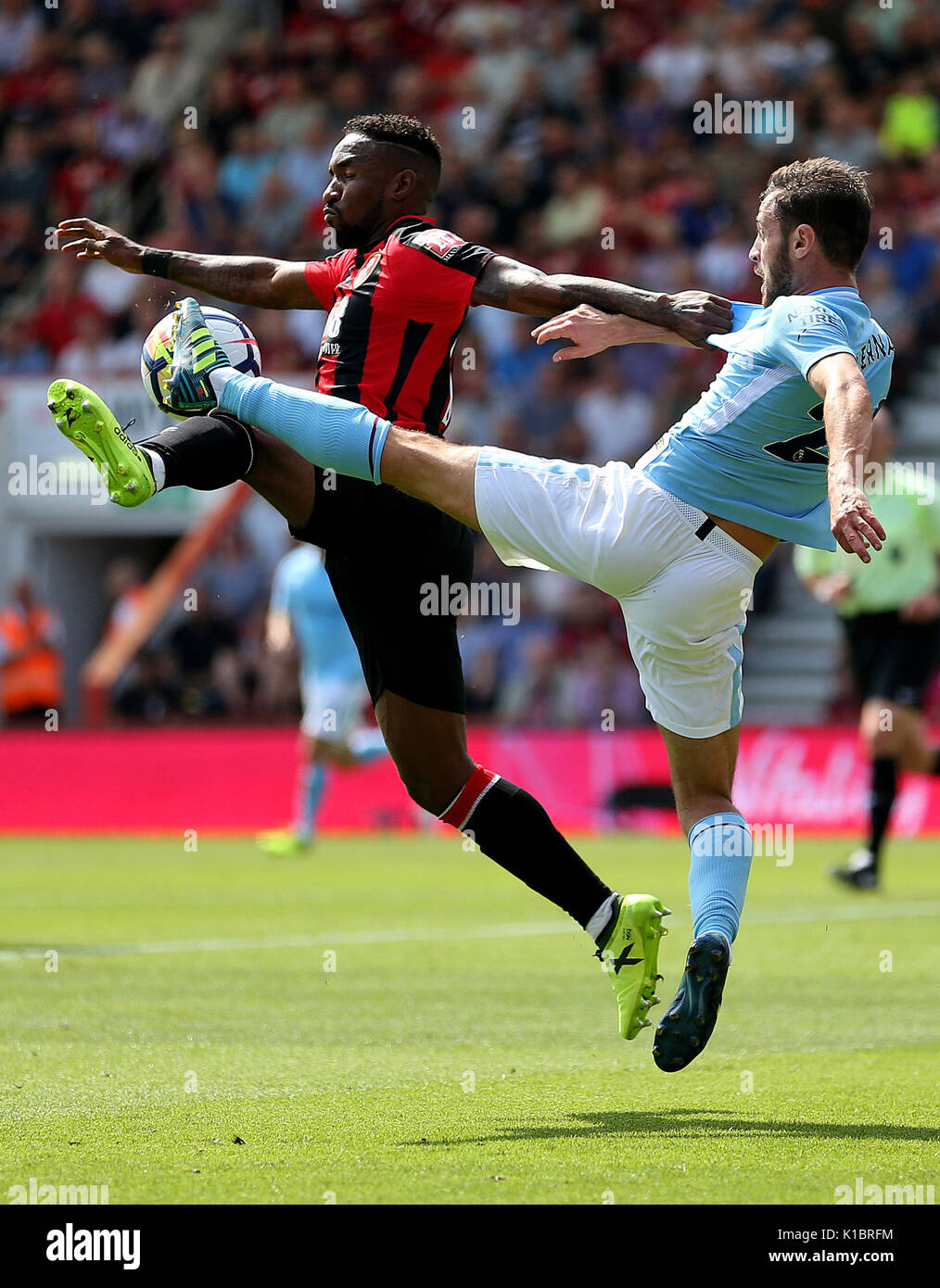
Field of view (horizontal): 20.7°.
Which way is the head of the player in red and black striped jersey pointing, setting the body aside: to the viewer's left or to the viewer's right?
to the viewer's left

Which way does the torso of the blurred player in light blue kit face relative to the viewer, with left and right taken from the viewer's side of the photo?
facing to the left of the viewer

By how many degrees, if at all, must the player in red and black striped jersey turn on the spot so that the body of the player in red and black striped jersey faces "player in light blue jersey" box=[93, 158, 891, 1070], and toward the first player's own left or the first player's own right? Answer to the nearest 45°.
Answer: approximately 135° to the first player's own left

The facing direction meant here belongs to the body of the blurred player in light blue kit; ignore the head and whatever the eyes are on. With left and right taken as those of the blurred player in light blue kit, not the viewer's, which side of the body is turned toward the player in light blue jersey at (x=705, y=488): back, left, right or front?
left

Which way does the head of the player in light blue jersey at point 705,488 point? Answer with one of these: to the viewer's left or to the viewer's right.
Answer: to the viewer's left

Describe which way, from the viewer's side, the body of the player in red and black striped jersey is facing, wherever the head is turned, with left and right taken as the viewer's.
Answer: facing to the left of the viewer

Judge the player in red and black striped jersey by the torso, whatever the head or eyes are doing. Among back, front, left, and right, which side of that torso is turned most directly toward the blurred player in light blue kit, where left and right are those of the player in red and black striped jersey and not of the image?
right
